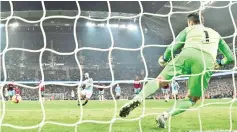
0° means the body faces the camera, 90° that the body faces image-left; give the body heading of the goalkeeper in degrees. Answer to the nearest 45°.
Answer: approximately 180°
